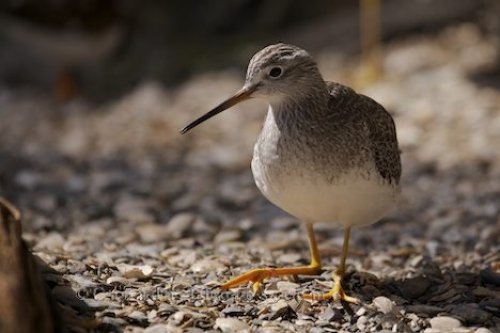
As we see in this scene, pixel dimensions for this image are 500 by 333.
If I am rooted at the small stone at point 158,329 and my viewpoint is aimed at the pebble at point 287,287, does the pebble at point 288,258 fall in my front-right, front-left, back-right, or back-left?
front-left

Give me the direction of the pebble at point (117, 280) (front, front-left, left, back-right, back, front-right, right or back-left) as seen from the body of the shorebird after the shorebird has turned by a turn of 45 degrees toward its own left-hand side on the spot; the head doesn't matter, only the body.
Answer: right

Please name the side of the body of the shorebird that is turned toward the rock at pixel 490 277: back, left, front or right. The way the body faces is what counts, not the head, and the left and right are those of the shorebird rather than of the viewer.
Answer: back

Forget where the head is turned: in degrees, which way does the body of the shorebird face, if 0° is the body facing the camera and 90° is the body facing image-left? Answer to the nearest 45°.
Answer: approximately 45°
